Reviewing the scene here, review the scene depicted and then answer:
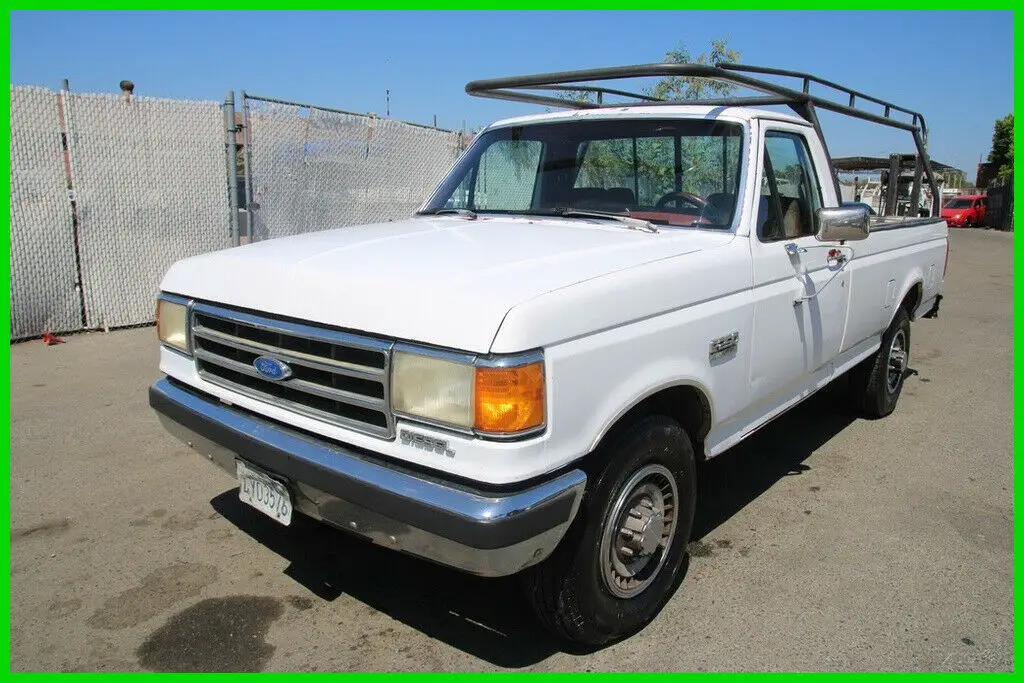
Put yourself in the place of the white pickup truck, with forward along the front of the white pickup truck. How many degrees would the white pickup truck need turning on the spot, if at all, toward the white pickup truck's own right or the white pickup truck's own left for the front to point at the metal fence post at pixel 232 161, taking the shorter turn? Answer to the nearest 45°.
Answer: approximately 90° to the white pickup truck's own right

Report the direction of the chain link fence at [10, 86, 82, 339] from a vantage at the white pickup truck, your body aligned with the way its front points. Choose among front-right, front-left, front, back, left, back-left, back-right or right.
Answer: right

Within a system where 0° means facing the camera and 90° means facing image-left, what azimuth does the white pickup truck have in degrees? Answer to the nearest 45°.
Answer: approximately 45°

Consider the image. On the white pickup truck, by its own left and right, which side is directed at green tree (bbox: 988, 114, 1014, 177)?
back

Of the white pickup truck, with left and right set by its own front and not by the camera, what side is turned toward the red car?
back

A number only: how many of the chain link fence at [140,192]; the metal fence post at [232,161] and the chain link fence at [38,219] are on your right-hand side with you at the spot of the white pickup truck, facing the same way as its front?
3

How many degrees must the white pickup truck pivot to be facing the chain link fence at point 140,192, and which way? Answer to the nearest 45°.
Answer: approximately 90° to its right

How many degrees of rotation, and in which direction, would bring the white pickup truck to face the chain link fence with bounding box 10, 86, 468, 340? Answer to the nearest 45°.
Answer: approximately 90° to its right
